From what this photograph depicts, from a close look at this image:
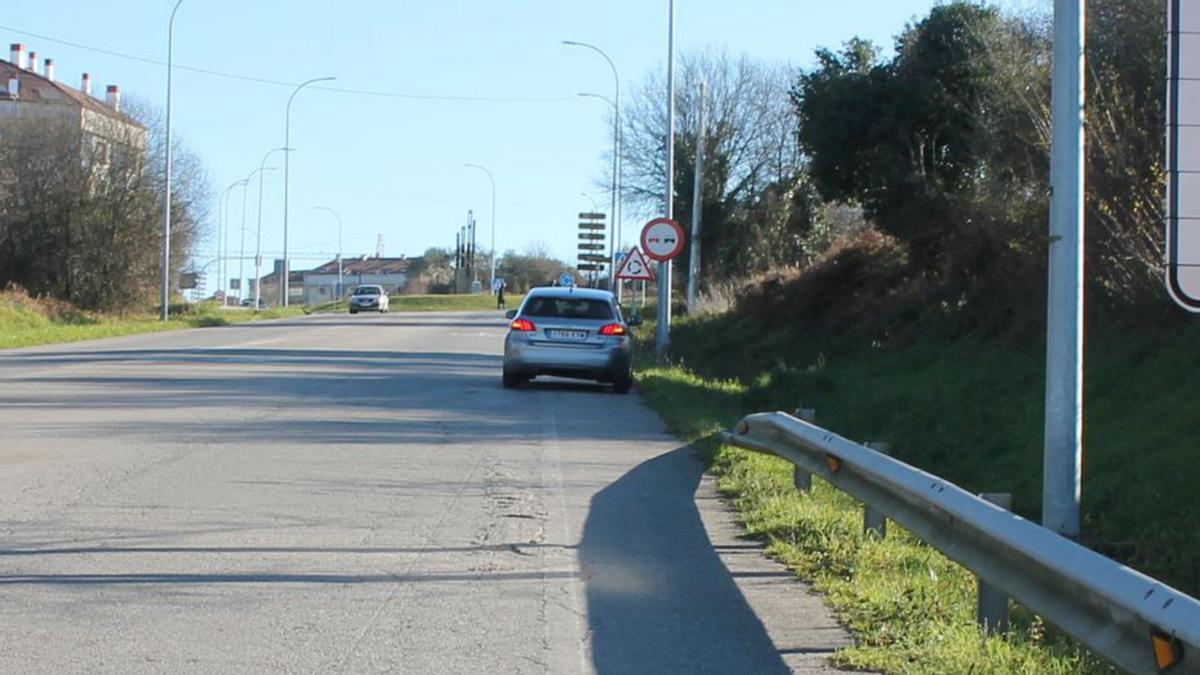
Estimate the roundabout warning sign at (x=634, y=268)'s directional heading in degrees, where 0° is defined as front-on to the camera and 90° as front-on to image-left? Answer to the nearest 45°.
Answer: approximately 0°

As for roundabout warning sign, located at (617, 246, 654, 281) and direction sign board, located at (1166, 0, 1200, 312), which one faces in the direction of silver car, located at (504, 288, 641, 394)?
roundabout warning sign, located at (617, 246, 654, 281)

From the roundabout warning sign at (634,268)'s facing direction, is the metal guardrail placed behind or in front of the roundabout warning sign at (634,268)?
in front

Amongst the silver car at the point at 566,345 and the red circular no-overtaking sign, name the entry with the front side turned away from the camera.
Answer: the silver car

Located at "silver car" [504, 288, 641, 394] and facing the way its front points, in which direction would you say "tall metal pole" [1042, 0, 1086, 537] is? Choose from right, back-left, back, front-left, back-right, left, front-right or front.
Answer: back

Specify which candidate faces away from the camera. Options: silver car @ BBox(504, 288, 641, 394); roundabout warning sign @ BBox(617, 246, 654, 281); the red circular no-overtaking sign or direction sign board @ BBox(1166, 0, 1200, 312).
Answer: the silver car

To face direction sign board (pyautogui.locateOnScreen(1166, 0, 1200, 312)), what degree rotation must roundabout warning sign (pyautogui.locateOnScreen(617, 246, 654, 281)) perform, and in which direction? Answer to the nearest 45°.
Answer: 0° — it already faces it

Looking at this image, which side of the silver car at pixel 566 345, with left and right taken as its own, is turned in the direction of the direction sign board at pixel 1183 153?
back

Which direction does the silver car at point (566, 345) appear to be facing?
away from the camera

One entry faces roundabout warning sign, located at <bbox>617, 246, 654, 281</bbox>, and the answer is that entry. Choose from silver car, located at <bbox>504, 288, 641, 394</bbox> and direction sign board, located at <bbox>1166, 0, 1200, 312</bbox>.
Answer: the silver car

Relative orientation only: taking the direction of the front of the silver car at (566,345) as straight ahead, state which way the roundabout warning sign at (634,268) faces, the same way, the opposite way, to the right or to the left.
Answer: the opposite way

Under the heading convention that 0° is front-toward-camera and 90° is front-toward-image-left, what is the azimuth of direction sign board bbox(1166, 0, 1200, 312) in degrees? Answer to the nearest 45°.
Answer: approximately 0°

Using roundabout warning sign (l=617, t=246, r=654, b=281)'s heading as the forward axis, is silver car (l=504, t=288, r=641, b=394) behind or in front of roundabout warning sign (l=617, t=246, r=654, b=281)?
in front
